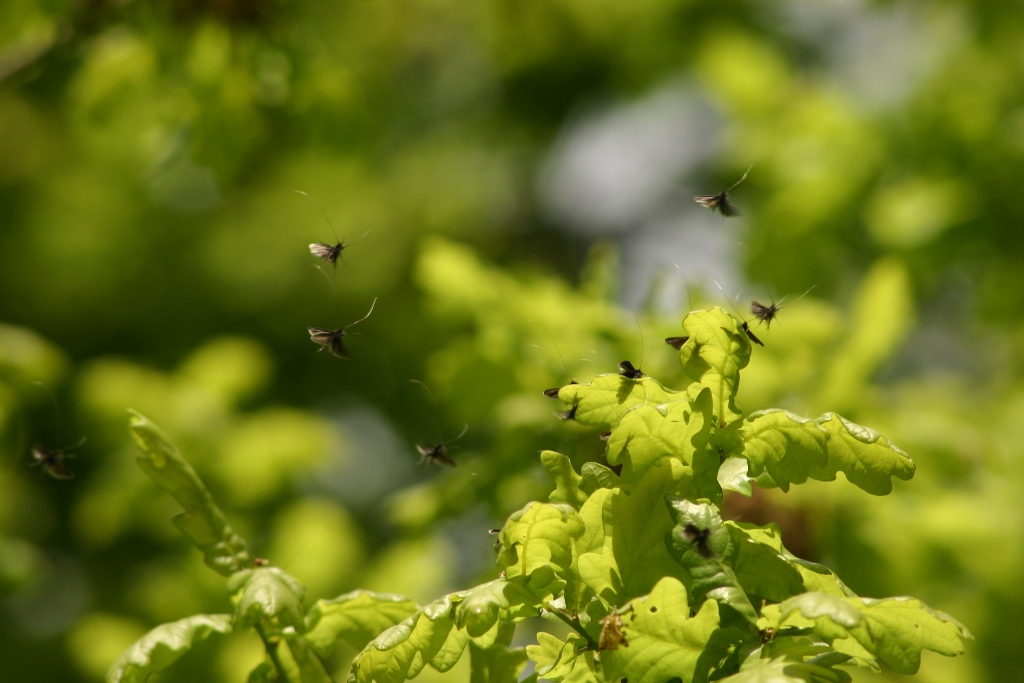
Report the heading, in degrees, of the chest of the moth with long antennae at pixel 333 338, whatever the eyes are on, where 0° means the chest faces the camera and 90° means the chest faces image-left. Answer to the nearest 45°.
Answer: approximately 270°
